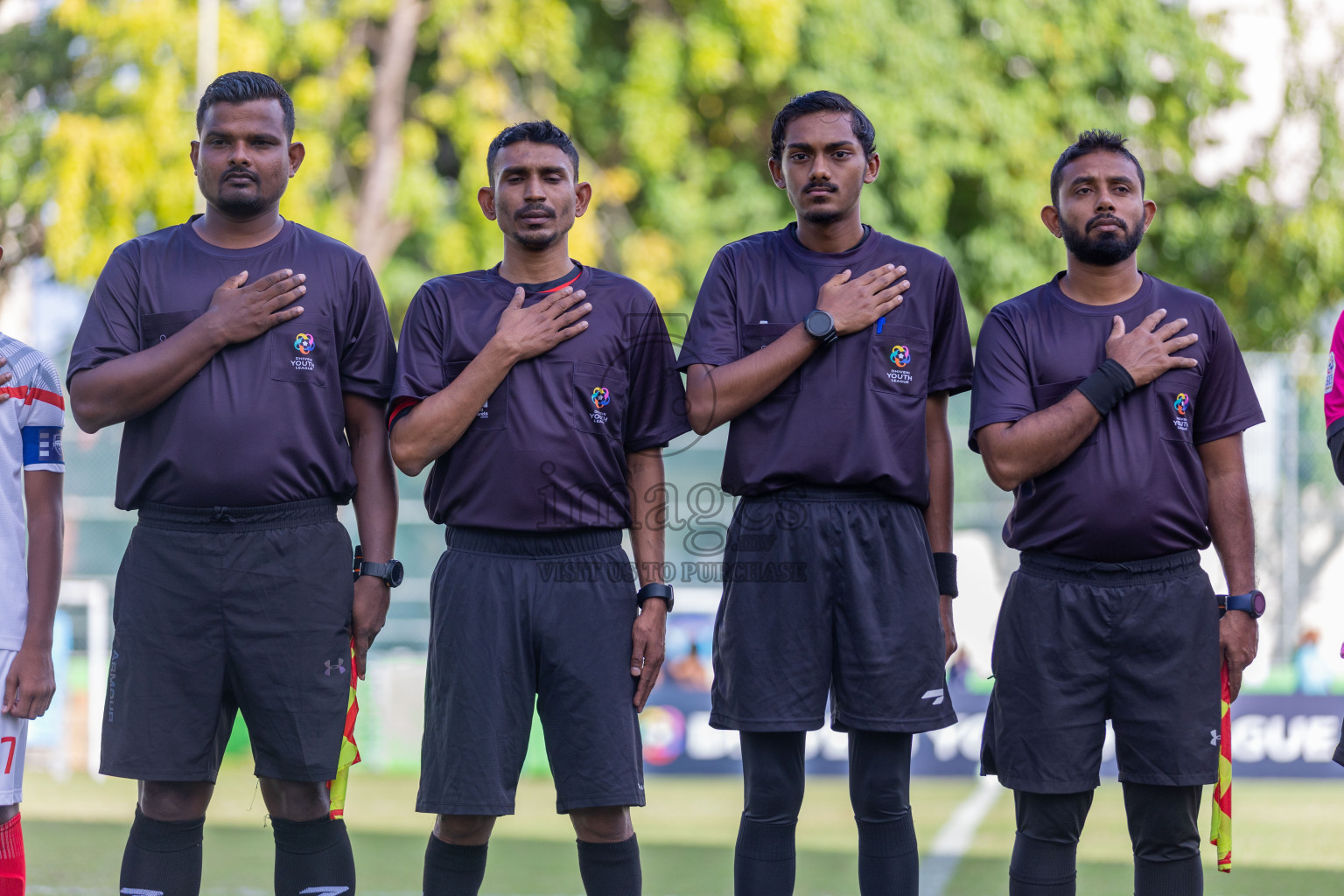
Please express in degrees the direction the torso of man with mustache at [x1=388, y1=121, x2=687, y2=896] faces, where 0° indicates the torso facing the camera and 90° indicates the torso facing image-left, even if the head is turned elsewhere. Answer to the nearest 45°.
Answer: approximately 0°

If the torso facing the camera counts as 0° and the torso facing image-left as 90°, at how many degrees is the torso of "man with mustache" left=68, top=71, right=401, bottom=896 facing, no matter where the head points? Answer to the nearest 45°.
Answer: approximately 0°

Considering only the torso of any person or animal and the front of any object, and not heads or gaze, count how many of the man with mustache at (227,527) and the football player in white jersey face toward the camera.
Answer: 2

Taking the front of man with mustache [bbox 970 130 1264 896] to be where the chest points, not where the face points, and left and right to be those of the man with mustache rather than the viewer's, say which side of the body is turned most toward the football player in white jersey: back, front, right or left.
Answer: right

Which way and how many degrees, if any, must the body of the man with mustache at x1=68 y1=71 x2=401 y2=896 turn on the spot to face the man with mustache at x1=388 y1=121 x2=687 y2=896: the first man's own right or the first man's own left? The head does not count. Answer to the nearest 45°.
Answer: approximately 90° to the first man's own left

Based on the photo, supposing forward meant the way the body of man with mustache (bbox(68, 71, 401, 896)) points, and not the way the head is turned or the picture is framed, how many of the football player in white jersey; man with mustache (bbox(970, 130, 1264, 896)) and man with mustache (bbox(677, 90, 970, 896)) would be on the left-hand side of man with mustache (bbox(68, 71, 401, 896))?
2

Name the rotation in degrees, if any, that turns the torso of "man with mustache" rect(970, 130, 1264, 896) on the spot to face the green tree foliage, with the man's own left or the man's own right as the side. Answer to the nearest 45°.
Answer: approximately 135° to the man's own right
